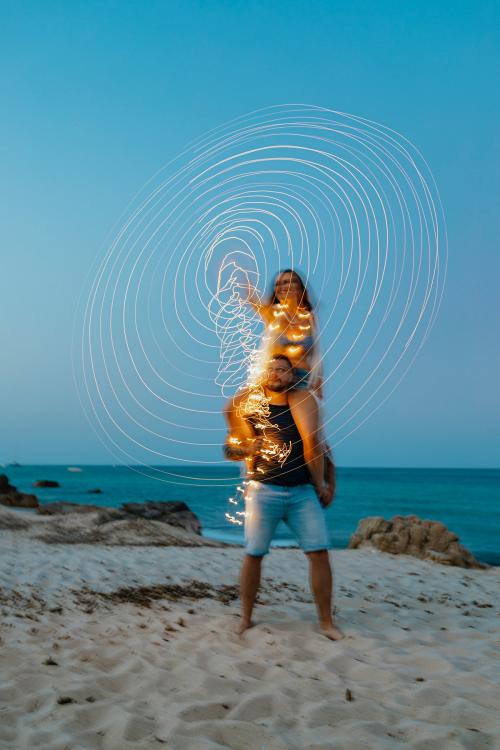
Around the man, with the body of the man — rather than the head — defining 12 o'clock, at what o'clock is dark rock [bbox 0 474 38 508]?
The dark rock is roughly at 5 o'clock from the man.

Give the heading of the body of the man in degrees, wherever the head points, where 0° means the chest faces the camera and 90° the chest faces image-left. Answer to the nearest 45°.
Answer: approximately 0°

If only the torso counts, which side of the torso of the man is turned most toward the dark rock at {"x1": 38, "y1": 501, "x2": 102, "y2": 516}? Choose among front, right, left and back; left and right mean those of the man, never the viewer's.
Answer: back

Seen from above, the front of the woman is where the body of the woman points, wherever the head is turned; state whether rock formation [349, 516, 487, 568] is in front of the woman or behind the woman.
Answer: behind

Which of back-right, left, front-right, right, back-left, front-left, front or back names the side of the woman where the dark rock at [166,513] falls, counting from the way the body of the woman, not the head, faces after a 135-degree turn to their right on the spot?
front-right

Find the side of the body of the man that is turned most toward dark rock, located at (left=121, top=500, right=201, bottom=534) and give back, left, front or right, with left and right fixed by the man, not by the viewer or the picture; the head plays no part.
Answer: back

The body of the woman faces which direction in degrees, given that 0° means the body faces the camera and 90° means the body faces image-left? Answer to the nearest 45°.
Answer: approximately 0°

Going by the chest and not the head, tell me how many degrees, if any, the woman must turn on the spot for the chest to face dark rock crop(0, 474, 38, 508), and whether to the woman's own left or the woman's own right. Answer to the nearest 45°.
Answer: approximately 135° to the woman's own right
